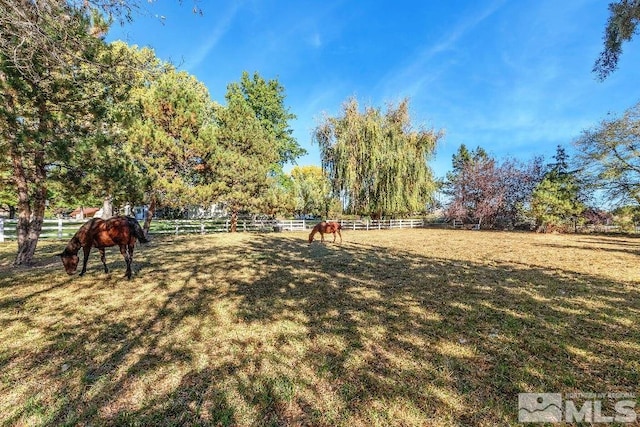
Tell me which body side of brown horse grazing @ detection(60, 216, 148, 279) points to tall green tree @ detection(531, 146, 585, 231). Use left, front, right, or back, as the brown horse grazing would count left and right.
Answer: back

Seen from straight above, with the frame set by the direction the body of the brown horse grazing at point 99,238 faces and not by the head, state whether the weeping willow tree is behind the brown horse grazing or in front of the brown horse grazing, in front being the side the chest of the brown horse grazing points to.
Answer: behind

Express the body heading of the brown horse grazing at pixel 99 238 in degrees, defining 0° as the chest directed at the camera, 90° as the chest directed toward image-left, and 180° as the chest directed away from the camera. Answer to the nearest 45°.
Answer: approximately 90°

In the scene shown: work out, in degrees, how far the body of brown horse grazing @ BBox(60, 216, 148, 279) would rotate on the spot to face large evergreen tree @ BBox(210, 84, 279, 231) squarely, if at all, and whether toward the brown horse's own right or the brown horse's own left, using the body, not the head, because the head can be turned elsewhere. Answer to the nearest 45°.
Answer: approximately 135° to the brown horse's own right
